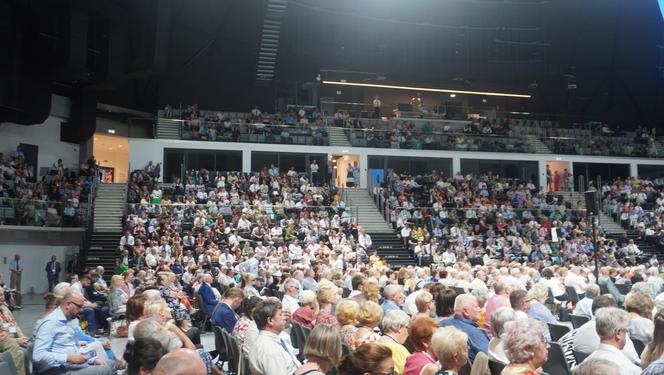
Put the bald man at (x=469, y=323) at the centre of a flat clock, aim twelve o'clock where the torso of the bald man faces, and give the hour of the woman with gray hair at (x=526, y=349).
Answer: The woman with gray hair is roughly at 4 o'clock from the bald man.

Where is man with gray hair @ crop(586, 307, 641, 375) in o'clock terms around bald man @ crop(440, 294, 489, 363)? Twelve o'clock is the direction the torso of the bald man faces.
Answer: The man with gray hair is roughly at 3 o'clock from the bald man.

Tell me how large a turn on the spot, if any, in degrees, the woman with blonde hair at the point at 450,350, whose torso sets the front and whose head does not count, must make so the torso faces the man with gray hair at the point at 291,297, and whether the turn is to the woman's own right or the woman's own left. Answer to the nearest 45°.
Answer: approximately 90° to the woman's own left

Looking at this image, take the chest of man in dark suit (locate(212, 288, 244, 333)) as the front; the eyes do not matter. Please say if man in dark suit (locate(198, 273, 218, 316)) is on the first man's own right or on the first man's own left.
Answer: on the first man's own left

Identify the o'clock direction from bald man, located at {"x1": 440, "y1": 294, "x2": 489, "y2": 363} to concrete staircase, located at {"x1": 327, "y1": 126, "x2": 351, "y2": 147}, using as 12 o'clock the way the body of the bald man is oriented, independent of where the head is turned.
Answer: The concrete staircase is roughly at 10 o'clock from the bald man.

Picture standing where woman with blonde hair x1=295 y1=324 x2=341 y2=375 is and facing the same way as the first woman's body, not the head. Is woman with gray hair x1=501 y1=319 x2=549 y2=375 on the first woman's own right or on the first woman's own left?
on the first woman's own right

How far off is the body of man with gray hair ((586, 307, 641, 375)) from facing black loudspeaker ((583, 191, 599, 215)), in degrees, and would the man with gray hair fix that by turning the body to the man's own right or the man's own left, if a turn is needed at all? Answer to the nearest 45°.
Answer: approximately 45° to the man's own left

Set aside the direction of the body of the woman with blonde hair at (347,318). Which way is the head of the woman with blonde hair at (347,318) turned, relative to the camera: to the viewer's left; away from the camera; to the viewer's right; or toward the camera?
away from the camera

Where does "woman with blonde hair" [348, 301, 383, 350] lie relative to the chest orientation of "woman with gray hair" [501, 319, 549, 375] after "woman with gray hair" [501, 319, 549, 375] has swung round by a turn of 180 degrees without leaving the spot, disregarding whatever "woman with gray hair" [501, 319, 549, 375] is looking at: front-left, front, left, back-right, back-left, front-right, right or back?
right
